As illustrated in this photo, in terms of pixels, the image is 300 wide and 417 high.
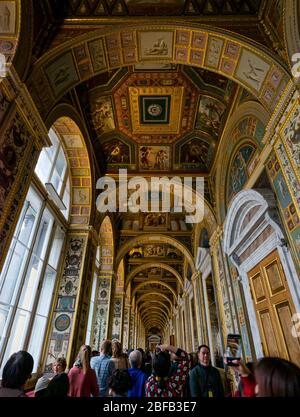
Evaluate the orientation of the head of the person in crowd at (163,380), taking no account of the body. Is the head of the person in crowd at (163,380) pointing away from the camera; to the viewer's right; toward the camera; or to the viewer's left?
away from the camera

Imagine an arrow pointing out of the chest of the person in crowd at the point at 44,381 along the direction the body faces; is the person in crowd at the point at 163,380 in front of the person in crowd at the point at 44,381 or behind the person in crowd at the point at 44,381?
in front

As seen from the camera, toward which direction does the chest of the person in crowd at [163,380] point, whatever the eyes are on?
away from the camera

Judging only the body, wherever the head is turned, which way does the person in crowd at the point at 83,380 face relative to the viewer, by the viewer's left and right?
facing away from the viewer

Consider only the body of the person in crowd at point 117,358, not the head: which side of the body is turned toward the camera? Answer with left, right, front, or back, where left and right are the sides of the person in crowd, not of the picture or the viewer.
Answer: back

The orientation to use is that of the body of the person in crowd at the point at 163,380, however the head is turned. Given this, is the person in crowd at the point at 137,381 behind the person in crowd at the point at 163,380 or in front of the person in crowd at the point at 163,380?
in front
